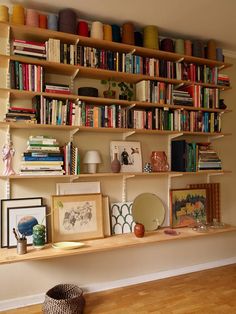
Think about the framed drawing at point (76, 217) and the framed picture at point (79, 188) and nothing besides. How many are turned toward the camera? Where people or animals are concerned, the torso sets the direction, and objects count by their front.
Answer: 2

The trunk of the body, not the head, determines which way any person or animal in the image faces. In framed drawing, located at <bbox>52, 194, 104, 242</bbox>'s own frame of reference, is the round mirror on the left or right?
on its left

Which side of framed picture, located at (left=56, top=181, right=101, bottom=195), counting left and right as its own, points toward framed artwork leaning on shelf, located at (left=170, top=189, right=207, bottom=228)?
left

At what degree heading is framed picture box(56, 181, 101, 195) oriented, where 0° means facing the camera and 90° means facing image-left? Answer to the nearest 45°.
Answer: approximately 0°

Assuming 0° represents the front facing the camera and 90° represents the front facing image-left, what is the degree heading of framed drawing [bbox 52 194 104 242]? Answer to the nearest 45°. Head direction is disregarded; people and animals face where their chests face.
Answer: approximately 0°
